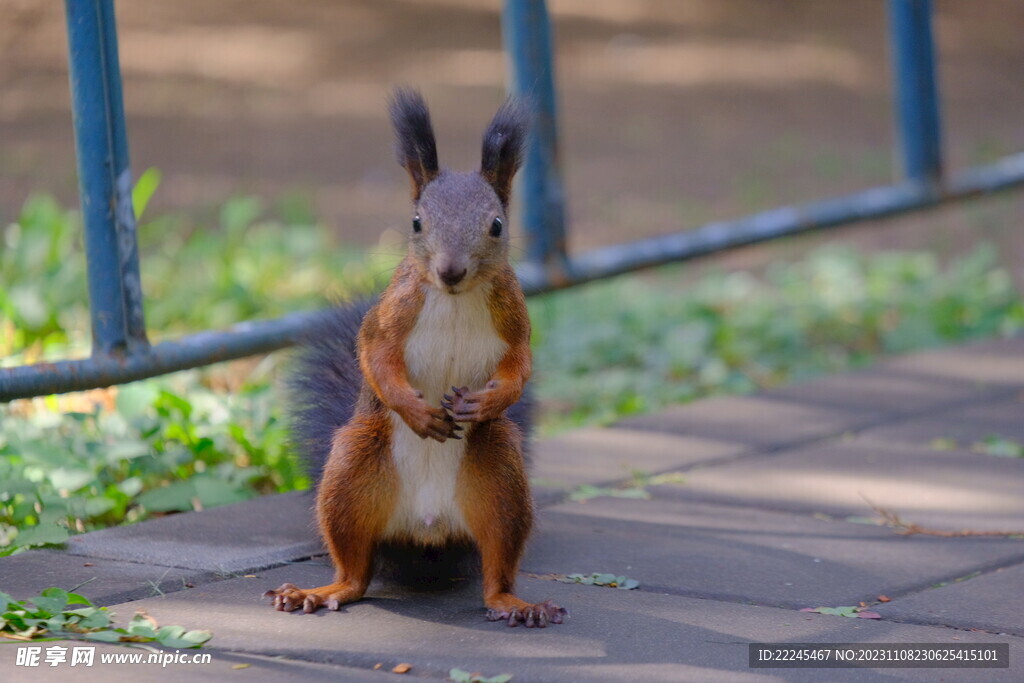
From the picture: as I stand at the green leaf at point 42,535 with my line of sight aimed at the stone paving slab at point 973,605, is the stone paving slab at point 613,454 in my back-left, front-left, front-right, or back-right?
front-left

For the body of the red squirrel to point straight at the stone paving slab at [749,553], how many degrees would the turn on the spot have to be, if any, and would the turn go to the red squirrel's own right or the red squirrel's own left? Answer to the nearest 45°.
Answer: approximately 135° to the red squirrel's own left

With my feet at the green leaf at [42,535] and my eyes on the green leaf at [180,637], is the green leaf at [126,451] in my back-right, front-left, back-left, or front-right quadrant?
back-left

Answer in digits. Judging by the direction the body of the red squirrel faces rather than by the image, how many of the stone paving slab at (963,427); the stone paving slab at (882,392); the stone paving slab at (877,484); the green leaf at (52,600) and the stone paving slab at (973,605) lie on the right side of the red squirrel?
1

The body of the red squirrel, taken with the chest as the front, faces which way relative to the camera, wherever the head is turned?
toward the camera

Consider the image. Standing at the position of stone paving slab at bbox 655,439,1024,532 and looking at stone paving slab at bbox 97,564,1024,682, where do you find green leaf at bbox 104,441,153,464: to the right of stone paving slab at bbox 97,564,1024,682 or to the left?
right

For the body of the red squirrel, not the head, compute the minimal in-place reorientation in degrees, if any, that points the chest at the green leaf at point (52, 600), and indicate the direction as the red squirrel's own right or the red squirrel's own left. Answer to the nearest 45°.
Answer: approximately 90° to the red squirrel's own right

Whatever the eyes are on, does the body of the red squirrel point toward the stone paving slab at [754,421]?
no

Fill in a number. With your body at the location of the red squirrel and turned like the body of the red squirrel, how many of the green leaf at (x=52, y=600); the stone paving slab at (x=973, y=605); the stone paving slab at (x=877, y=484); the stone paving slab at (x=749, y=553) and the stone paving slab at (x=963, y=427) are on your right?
1

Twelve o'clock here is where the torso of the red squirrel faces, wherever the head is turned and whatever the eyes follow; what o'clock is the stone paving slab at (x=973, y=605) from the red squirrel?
The stone paving slab is roughly at 9 o'clock from the red squirrel.

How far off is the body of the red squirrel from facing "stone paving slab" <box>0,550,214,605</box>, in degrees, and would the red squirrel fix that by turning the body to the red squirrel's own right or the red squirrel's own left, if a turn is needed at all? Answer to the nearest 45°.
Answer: approximately 90° to the red squirrel's own right

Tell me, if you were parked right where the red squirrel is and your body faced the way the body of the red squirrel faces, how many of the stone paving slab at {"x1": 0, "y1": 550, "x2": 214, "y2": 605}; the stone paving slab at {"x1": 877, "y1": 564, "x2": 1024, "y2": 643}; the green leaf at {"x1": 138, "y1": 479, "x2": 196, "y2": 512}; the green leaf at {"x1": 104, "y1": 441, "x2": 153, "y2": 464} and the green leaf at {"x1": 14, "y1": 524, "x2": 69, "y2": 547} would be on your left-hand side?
1

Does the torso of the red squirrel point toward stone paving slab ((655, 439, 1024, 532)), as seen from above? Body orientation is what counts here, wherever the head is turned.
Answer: no

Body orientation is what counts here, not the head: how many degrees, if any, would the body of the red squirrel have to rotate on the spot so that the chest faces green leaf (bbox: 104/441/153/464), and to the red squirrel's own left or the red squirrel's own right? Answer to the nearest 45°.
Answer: approximately 135° to the red squirrel's own right

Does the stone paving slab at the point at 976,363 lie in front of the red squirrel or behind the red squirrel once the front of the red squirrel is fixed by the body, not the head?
behind
